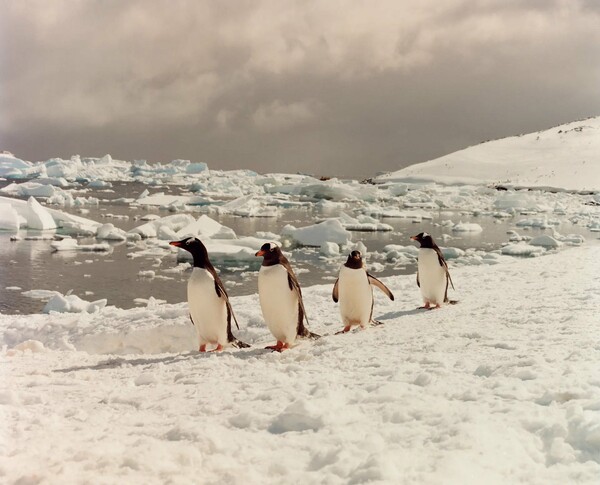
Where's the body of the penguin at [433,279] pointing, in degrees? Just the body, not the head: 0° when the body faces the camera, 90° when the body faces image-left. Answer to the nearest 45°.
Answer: approximately 45°

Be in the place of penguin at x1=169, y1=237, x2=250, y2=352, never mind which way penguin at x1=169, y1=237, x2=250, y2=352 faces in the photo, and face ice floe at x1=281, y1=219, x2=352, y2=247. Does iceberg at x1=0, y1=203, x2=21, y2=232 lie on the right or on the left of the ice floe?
left

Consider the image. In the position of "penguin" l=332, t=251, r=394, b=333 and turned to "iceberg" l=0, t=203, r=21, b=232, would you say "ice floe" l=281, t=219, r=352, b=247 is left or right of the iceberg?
right

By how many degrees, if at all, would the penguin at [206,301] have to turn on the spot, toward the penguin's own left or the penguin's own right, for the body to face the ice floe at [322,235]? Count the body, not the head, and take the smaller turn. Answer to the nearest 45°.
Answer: approximately 135° to the penguin's own right

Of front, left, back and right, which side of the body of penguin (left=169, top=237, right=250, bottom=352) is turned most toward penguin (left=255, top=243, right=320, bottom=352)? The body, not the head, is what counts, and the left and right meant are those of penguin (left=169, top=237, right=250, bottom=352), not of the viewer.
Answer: left

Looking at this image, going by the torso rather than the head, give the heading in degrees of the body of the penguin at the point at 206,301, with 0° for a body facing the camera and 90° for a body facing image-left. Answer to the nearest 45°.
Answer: approximately 45°

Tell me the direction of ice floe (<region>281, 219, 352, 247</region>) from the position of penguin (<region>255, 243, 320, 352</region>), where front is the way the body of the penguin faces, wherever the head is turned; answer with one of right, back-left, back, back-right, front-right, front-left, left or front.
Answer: back-right

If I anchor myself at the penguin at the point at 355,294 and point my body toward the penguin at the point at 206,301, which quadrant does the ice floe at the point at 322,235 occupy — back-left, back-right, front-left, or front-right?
back-right

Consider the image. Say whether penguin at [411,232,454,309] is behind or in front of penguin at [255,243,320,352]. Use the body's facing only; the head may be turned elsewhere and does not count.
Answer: behind
